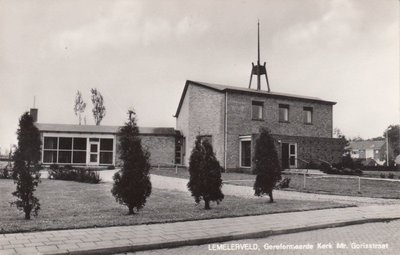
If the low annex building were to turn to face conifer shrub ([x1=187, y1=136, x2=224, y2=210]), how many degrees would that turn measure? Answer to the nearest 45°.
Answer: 0° — it already faces it

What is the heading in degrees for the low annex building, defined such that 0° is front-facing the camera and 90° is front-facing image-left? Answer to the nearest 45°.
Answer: approximately 0°

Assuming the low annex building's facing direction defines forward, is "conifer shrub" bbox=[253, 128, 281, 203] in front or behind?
in front

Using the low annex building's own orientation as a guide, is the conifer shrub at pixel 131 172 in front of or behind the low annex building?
in front

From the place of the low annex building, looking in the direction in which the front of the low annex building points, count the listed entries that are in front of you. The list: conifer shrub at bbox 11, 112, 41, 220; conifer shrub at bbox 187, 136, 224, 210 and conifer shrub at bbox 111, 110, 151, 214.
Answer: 3

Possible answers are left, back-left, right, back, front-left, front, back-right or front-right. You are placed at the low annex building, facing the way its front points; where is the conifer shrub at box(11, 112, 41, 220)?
front

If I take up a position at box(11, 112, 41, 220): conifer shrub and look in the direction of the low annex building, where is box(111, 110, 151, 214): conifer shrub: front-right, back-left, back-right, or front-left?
front-right
